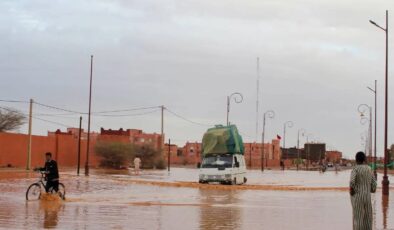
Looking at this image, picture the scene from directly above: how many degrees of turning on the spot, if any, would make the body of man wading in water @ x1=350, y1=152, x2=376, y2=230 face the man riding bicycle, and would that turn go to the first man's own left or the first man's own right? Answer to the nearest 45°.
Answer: approximately 45° to the first man's own left

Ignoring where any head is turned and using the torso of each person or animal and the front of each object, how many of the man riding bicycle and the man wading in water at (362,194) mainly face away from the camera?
1

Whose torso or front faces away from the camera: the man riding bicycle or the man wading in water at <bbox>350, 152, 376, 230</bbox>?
the man wading in water

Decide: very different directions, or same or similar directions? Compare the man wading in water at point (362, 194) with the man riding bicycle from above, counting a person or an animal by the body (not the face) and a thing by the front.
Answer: very different directions

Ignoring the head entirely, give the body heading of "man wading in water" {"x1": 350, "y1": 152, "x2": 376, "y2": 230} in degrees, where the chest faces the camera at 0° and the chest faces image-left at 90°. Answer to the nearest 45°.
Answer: approximately 180°
